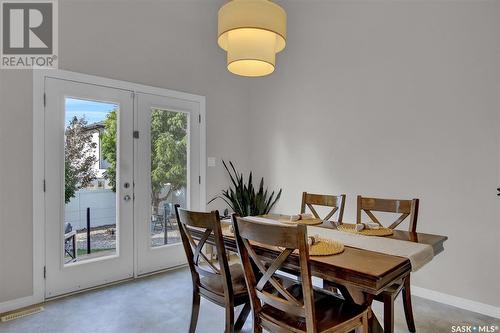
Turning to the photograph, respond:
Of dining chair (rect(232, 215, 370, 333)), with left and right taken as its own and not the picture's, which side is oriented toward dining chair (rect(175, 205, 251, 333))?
left

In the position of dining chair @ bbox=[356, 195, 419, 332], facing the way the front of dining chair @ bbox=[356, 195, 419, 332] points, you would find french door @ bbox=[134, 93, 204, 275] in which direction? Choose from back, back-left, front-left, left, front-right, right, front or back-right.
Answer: front-right

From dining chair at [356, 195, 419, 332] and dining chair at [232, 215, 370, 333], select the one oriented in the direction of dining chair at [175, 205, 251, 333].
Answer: dining chair at [356, 195, 419, 332]

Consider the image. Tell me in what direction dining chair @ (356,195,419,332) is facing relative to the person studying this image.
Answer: facing the viewer and to the left of the viewer

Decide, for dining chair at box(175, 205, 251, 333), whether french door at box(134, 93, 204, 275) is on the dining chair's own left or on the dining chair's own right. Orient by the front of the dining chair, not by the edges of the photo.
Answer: on the dining chair's own left

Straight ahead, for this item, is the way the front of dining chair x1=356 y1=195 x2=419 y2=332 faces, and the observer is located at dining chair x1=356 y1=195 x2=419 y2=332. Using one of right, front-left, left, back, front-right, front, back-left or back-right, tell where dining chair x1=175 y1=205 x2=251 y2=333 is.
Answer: front

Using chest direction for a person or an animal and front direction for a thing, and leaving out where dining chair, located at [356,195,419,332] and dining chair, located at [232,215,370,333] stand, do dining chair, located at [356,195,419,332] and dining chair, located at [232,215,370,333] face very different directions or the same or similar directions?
very different directions

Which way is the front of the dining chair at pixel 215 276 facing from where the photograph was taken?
facing away from the viewer and to the right of the viewer

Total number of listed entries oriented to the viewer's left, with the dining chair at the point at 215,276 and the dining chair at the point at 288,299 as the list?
0

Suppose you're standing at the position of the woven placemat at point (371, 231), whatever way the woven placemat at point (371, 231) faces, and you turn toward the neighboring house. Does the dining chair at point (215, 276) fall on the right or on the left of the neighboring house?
left

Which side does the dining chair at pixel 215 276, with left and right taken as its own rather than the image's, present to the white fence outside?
left

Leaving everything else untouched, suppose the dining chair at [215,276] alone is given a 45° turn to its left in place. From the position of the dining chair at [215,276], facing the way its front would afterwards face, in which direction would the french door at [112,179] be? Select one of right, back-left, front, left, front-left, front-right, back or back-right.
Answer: front-left

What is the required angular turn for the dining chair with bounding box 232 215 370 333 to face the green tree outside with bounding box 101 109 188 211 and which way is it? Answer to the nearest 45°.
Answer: approximately 90° to its left

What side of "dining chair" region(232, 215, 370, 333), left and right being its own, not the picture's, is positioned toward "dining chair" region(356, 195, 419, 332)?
front

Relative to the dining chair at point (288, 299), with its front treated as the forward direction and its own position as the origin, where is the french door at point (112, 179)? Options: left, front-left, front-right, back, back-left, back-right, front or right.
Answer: left

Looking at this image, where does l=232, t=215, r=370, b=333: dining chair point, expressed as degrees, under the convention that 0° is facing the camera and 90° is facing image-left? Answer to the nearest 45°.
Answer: approximately 225°
